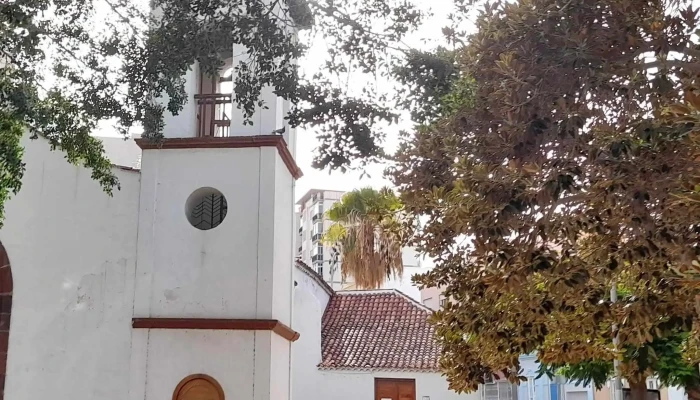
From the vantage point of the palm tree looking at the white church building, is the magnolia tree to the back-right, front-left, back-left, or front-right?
front-left

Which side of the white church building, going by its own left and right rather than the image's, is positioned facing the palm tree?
back

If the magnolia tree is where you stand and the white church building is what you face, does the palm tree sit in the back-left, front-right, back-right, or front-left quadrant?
front-right

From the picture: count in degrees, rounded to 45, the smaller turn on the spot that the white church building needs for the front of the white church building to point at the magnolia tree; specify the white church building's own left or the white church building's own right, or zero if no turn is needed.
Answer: approximately 45° to the white church building's own left

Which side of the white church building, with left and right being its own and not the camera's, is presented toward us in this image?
front

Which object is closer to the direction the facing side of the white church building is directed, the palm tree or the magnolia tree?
the magnolia tree
